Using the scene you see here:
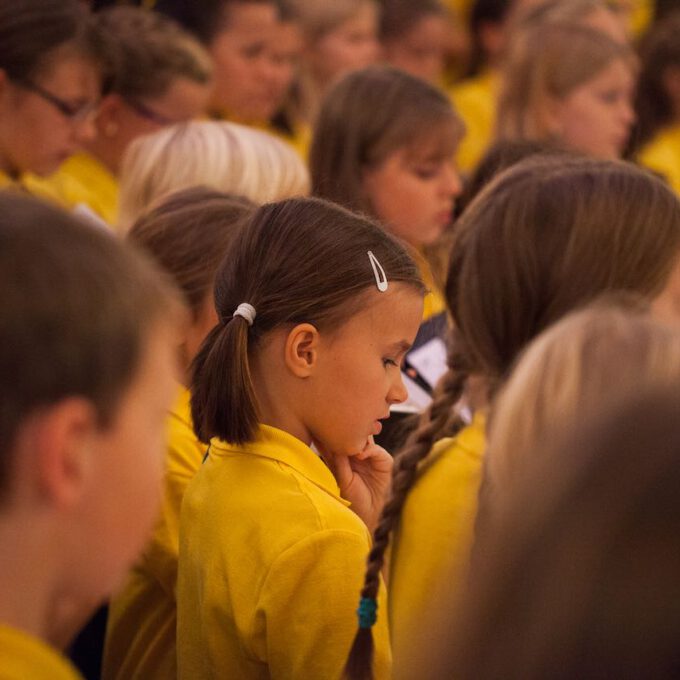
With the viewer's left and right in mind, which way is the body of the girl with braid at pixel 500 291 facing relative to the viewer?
facing to the right of the viewer

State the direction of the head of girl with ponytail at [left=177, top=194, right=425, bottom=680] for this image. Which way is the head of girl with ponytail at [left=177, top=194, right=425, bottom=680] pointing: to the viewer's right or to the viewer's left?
to the viewer's right
